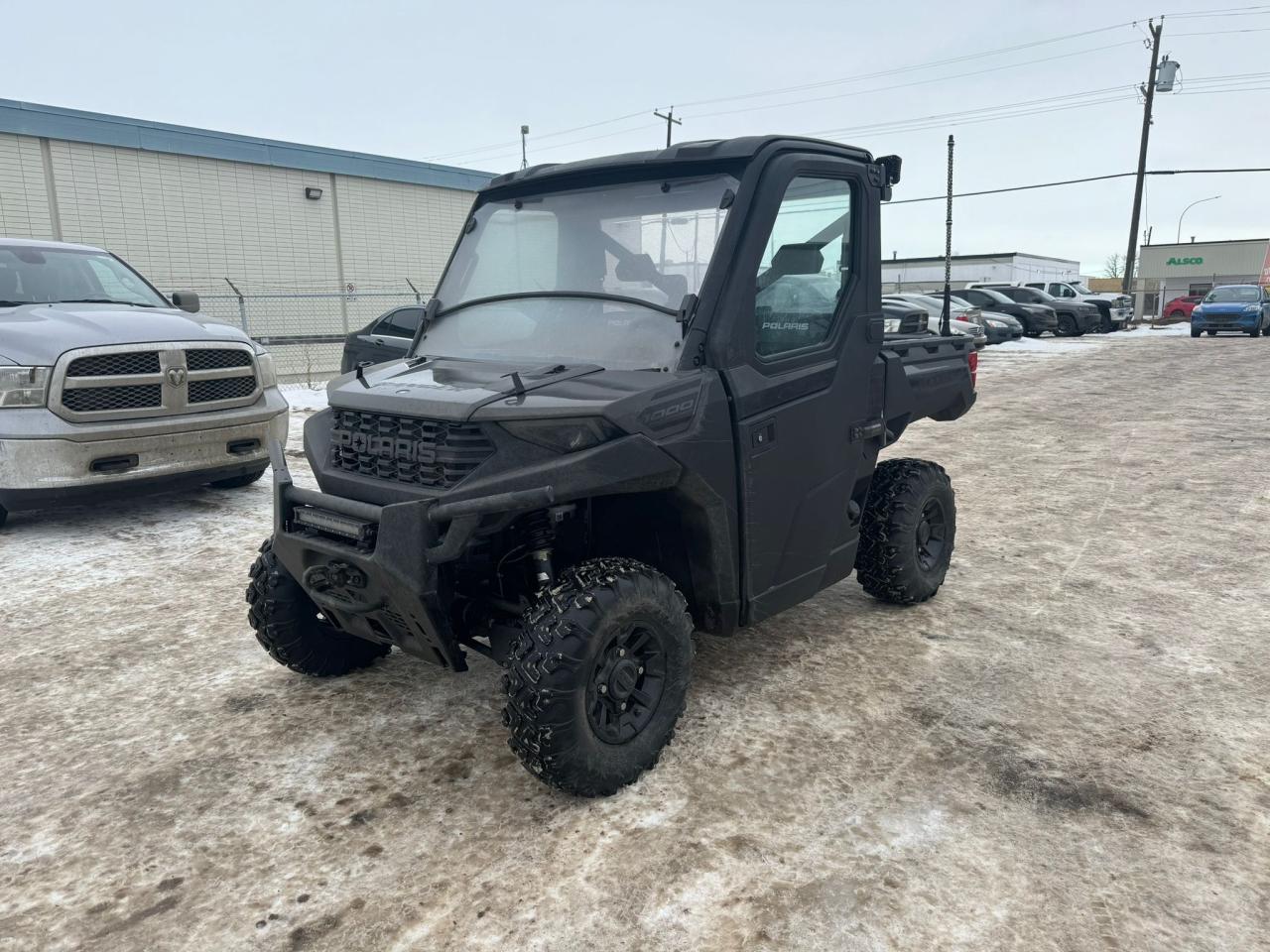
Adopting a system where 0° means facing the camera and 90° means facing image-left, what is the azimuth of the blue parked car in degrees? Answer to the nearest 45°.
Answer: approximately 0°

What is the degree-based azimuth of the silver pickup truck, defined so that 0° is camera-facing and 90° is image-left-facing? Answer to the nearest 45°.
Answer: approximately 315°

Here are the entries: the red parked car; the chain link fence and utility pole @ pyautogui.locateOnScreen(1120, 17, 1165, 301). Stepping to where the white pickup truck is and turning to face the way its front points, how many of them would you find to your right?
1

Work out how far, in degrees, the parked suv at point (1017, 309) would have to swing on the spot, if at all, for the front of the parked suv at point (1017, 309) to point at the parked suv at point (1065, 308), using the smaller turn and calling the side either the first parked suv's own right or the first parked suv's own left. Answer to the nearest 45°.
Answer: approximately 90° to the first parked suv's own left

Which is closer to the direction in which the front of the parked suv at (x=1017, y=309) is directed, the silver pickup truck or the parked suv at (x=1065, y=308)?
the silver pickup truck

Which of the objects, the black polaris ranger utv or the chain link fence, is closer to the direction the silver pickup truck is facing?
the black polaris ranger utv

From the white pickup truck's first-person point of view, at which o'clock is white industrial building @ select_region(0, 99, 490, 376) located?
The white industrial building is roughly at 3 o'clock from the white pickup truck.

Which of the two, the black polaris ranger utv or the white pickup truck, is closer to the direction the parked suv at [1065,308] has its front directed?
the black polaris ranger utv

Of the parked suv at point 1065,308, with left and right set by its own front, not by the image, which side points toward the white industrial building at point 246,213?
right
